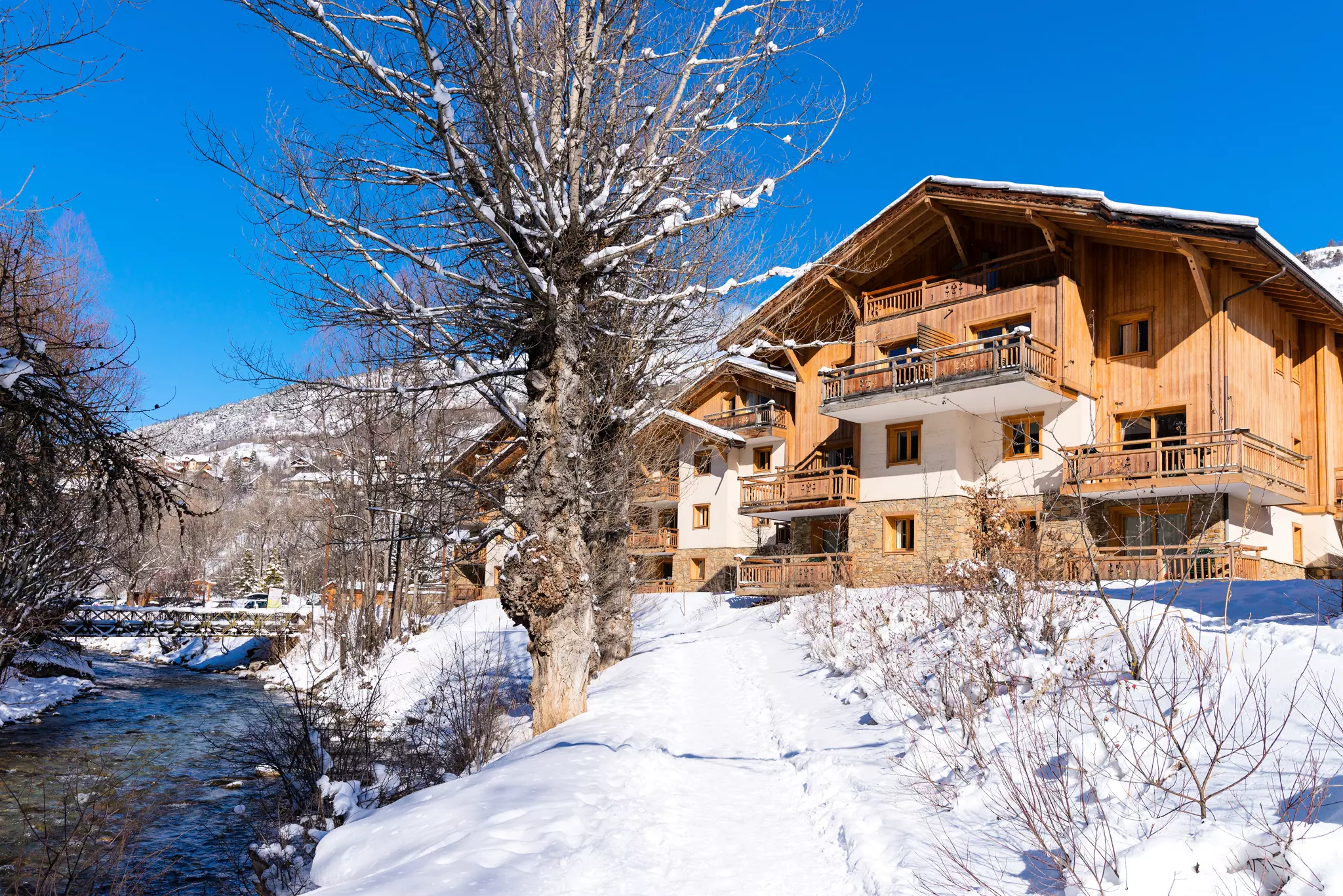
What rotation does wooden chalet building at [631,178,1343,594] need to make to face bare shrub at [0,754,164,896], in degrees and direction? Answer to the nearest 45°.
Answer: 0° — it already faces it

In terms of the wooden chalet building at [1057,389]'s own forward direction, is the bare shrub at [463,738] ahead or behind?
ahead

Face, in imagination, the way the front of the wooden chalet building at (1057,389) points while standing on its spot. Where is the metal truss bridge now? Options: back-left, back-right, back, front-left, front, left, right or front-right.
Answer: front-right

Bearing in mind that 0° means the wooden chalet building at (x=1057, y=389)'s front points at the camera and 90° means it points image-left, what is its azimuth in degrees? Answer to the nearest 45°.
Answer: approximately 45°
